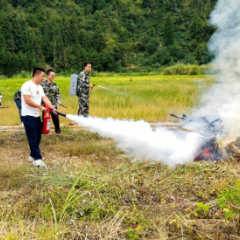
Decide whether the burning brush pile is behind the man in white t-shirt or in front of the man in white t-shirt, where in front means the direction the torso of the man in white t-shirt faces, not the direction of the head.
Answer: in front

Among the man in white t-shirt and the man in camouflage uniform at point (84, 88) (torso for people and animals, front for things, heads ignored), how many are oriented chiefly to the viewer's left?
0

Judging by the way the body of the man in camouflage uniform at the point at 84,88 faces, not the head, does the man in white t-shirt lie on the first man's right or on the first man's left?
on the first man's right

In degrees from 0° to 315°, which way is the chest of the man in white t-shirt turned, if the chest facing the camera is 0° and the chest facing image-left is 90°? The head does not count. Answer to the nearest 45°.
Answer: approximately 315°

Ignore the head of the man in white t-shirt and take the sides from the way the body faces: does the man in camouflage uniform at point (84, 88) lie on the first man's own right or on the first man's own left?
on the first man's own left
